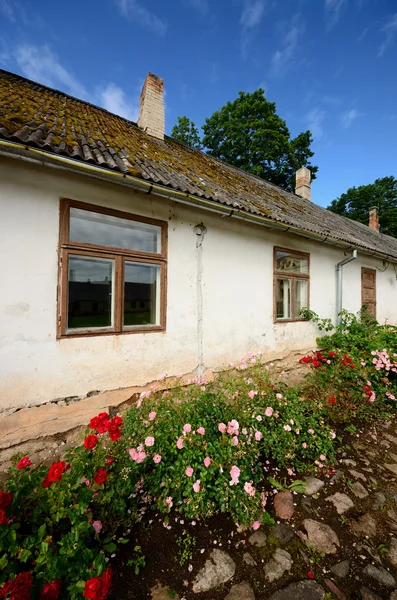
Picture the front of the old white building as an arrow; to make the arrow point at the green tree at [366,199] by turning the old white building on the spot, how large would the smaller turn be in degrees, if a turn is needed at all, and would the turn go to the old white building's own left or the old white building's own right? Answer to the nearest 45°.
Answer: approximately 90° to the old white building's own left

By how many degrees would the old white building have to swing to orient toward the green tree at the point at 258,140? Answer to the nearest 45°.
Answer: approximately 135° to its left

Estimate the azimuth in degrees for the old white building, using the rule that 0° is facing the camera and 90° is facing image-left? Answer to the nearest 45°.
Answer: approximately 315°

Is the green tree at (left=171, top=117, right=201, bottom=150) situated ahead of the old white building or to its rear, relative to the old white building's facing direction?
to the rear
